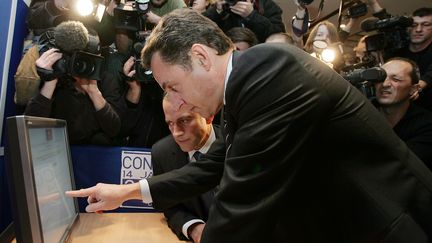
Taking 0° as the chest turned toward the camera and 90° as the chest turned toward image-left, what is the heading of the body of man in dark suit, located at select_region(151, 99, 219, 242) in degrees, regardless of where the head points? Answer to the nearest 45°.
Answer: approximately 45°

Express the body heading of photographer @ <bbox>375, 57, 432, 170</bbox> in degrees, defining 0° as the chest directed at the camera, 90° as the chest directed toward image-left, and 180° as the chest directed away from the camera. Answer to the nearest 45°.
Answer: approximately 45°

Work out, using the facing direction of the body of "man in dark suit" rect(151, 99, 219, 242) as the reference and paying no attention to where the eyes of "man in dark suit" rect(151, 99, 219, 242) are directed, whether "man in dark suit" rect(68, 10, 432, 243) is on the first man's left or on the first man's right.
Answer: on the first man's left

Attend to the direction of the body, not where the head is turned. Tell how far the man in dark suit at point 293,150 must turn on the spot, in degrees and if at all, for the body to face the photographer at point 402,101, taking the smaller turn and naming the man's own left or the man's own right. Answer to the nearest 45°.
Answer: approximately 135° to the man's own right

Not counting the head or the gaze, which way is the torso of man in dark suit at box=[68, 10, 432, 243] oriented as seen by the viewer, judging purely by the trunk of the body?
to the viewer's left

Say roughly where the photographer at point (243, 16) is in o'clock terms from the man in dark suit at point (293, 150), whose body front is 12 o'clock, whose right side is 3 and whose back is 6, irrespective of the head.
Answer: The photographer is roughly at 3 o'clock from the man in dark suit.

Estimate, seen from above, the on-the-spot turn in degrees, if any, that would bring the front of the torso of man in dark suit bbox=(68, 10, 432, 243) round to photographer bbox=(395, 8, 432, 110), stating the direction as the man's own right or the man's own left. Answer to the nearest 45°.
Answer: approximately 135° to the man's own right

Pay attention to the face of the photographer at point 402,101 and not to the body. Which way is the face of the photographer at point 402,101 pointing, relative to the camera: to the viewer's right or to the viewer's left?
to the viewer's left

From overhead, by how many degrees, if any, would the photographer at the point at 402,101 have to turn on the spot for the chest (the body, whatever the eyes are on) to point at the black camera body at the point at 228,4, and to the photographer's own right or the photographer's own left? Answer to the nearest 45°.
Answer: approximately 45° to the photographer's own right

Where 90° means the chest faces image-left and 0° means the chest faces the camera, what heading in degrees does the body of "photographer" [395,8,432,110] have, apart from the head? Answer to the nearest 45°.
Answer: approximately 45°

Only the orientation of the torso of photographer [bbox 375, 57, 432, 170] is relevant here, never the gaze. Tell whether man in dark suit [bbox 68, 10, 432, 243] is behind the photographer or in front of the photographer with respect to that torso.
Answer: in front
